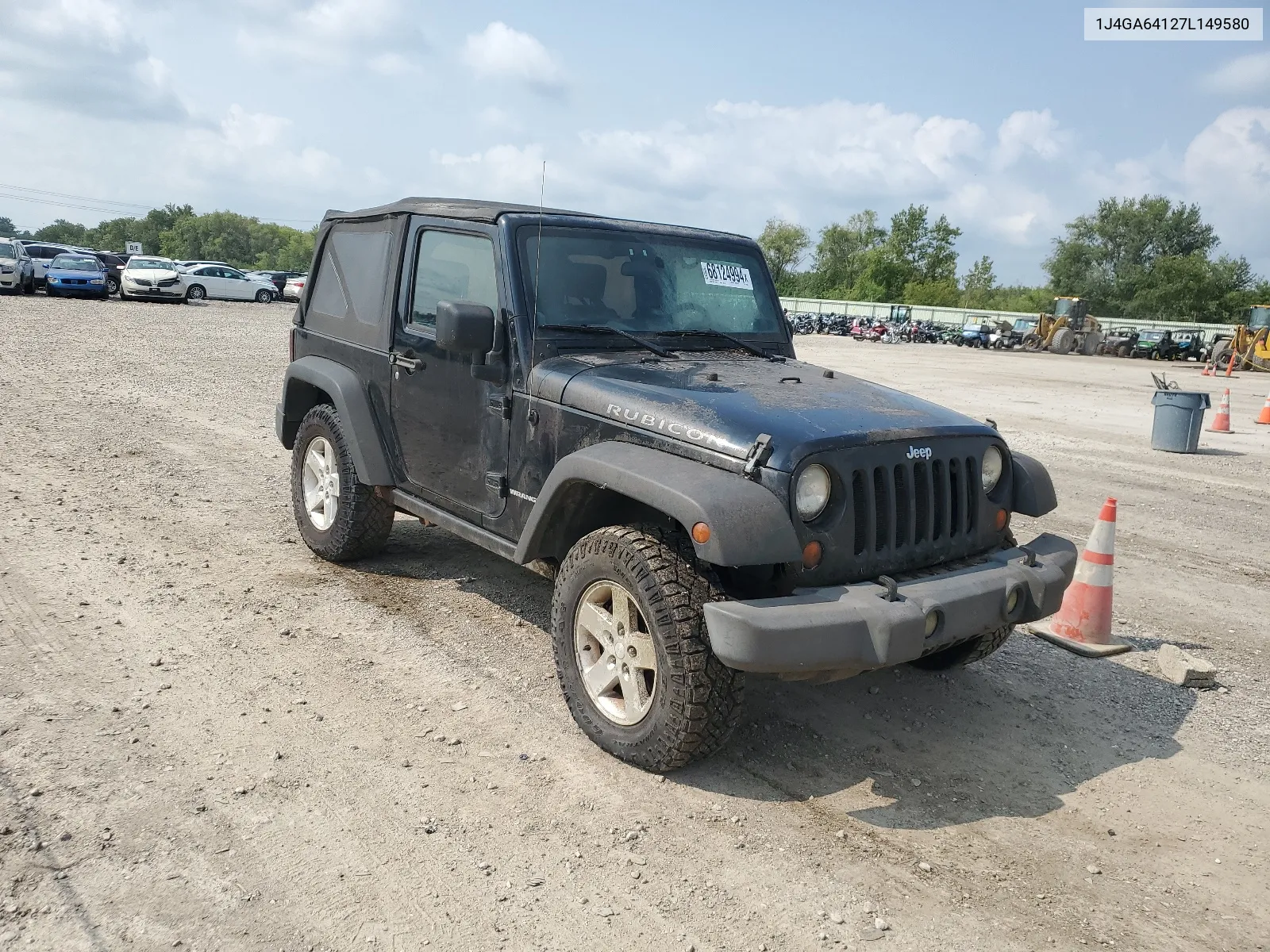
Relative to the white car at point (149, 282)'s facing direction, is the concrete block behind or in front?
in front

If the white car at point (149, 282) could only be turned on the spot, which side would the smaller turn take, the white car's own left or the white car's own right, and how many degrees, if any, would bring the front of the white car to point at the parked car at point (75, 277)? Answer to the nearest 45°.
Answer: approximately 45° to the white car's own right

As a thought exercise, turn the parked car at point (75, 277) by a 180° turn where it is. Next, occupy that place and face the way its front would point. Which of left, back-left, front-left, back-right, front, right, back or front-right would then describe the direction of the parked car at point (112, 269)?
front

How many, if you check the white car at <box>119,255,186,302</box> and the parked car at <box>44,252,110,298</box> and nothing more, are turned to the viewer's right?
0

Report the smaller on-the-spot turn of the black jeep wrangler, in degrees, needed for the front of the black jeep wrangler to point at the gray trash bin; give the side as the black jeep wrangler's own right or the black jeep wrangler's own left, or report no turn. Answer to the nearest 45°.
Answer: approximately 90° to the black jeep wrangler's own left

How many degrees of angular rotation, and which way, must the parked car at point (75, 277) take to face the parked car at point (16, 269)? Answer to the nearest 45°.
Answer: approximately 90° to its right

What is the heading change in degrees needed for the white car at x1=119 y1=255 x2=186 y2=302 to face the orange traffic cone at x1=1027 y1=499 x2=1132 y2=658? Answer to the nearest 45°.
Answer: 0° — it already faces it

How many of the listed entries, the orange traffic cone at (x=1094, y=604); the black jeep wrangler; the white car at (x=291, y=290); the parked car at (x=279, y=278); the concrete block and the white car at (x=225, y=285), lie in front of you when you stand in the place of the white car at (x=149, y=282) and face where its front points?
3

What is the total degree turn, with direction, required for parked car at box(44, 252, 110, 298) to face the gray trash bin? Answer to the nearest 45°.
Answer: approximately 45° to its left

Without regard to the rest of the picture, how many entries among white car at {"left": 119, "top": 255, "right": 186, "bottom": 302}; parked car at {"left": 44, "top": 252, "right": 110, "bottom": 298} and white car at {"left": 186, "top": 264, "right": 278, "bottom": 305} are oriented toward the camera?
2

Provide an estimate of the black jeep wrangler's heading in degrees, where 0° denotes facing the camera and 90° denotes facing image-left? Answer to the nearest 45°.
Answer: approximately 315°

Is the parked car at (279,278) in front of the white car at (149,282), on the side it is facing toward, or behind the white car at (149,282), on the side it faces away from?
behind
